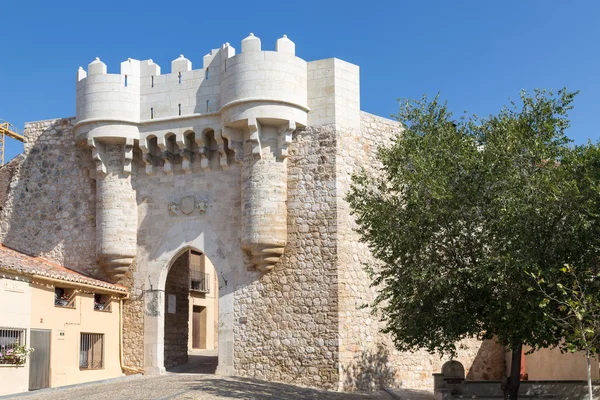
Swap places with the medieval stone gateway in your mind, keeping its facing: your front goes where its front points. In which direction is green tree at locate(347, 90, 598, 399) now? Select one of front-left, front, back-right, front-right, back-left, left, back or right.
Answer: left

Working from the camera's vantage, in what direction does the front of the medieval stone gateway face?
facing the viewer and to the left of the viewer

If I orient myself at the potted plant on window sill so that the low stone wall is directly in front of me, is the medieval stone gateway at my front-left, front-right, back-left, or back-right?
front-left

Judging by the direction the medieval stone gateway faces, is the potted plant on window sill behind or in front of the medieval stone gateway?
in front

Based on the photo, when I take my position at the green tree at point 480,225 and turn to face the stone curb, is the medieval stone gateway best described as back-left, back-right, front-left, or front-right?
front-right

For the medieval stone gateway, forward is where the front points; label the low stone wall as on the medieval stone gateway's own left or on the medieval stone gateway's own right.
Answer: on the medieval stone gateway's own left

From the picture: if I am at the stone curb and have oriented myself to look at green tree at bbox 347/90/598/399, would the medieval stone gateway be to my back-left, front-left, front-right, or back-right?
front-left
